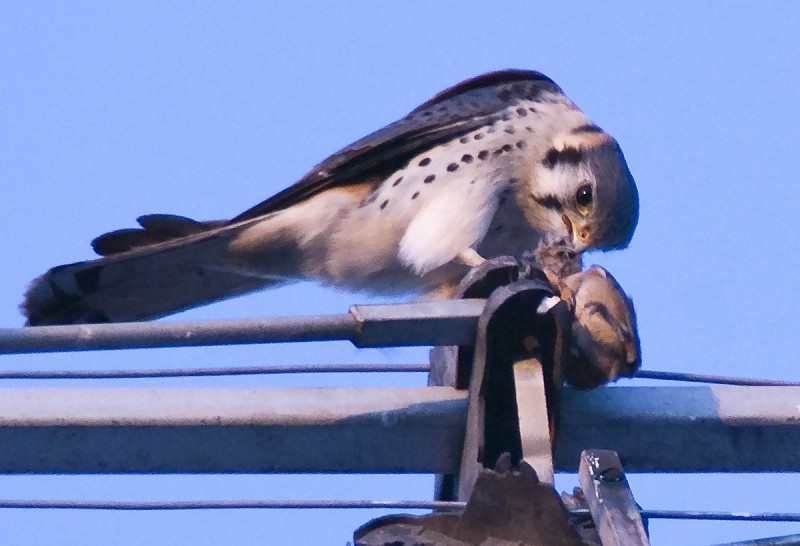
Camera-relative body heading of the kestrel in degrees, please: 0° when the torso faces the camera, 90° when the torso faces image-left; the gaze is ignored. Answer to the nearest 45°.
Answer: approximately 270°

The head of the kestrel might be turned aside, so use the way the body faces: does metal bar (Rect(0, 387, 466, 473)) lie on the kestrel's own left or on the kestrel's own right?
on the kestrel's own right

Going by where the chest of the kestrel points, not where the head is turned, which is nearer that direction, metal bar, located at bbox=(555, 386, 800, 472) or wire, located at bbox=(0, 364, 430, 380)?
the metal bar

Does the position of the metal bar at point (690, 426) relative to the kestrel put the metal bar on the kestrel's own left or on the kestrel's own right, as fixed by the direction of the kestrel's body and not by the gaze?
on the kestrel's own right
